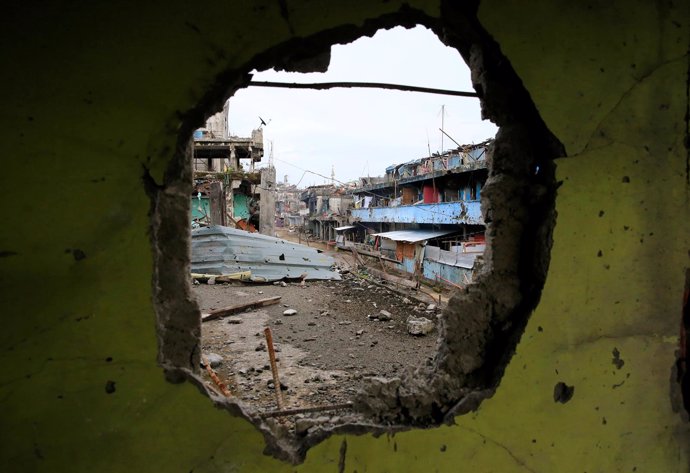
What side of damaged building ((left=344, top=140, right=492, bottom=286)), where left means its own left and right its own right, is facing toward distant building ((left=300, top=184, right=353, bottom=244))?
right

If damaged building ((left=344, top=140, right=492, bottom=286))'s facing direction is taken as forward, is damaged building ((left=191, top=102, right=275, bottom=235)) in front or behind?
in front

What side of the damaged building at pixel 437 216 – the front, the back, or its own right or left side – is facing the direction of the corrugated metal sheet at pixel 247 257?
front

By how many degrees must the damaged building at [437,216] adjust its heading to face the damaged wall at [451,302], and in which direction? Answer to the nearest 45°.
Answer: approximately 45° to its left

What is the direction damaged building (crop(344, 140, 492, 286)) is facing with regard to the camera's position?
facing the viewer and to the left of the viewer

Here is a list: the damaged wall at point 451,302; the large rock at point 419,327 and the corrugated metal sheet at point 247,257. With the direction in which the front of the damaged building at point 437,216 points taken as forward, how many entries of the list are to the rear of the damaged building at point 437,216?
0

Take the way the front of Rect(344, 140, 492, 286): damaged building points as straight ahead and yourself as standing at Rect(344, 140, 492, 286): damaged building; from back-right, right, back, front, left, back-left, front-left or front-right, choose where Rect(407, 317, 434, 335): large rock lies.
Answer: front-left

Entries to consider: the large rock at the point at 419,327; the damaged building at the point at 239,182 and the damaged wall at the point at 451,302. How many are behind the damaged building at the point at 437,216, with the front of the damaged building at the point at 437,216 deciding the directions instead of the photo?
0

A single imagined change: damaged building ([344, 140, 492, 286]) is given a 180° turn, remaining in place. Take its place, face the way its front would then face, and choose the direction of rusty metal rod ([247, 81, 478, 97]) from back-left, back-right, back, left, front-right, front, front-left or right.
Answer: back-right
